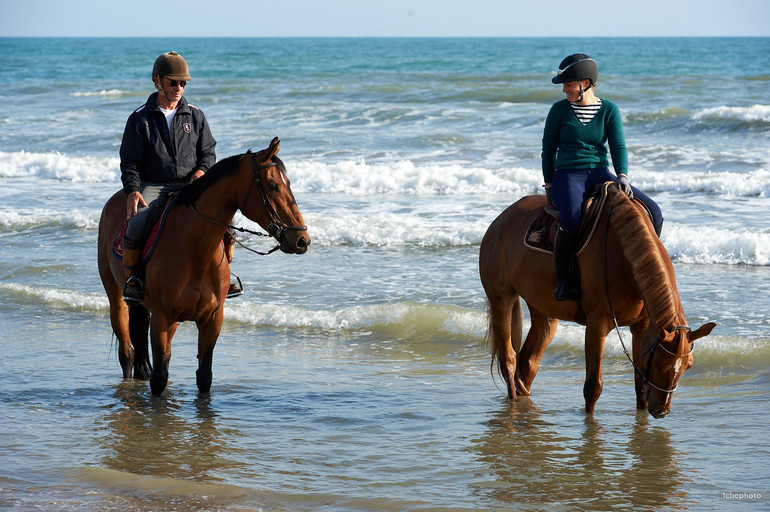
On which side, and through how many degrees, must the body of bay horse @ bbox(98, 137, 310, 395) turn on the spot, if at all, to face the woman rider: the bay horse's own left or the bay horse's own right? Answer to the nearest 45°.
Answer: approximately 45° to the bay horse's own left

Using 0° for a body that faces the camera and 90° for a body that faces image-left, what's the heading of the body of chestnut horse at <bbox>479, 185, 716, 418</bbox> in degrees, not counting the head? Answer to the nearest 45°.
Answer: approximately 315°

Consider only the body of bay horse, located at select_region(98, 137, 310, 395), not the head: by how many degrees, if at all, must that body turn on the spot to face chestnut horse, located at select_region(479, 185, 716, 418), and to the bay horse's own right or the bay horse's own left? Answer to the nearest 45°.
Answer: approximately 45° to the bay horse's own left

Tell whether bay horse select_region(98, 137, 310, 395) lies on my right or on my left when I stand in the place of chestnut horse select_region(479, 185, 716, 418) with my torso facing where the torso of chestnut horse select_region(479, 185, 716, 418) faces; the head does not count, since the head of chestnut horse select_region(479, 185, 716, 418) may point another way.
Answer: on my right

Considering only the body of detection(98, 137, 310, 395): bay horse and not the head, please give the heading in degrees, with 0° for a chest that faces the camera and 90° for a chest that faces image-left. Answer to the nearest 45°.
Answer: approximately 315°

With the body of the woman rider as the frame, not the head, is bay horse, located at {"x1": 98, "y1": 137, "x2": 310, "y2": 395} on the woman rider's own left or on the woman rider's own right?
on the woman rider's own right
